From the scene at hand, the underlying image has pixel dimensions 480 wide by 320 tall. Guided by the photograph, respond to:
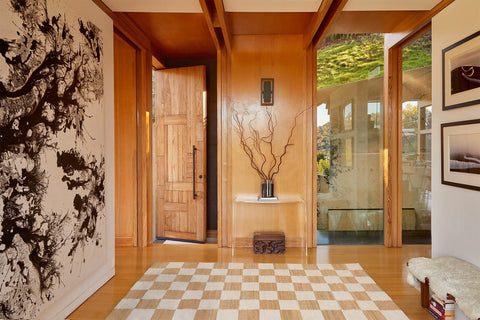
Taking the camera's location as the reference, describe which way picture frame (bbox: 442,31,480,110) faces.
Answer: facing the viewer and to the left of the viewer

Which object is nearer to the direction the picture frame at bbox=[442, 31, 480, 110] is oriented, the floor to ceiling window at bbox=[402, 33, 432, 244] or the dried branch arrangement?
the dried branch arrangement

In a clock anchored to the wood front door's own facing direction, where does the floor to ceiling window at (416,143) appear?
The floor to ceiling window is roughly at 8 o'clock from the wood front door.

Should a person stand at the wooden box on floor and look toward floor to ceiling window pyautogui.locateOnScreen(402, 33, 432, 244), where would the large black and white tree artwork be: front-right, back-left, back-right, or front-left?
back-right

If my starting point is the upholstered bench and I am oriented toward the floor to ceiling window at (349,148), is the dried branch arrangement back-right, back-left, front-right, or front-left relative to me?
front-left

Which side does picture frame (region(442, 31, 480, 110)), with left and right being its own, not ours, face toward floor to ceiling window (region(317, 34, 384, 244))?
right

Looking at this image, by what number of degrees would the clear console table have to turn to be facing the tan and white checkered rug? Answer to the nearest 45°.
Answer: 0° — it already faces it

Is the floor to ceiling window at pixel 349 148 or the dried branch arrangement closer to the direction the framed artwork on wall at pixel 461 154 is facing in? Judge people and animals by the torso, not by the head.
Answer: the dried branch arrangement

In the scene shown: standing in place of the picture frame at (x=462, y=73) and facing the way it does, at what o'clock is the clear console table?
The clear console table is roughly at 2 o'clock from the picture frame.

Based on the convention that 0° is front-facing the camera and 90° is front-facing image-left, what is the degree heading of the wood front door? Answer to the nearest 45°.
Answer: approximately 45°

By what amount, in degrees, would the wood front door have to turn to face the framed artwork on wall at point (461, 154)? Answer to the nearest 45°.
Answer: approximately 90° to its left

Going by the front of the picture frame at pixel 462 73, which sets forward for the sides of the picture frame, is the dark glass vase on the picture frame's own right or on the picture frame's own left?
on the picture frame's own right

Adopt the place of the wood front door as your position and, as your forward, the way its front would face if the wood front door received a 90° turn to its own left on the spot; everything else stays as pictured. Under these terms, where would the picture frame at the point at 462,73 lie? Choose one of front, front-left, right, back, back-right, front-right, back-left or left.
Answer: front

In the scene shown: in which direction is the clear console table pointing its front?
toward the camera

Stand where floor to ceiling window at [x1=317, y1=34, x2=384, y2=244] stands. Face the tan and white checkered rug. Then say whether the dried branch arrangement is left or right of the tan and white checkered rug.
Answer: right

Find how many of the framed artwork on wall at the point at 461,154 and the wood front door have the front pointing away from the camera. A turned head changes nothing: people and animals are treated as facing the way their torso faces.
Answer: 0

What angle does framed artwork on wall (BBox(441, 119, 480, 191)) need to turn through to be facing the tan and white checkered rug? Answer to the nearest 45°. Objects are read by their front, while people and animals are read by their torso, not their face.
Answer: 0° — it already faces it

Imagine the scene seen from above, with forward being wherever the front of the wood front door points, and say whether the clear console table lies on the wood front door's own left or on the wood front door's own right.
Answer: on the wood front door's own left
